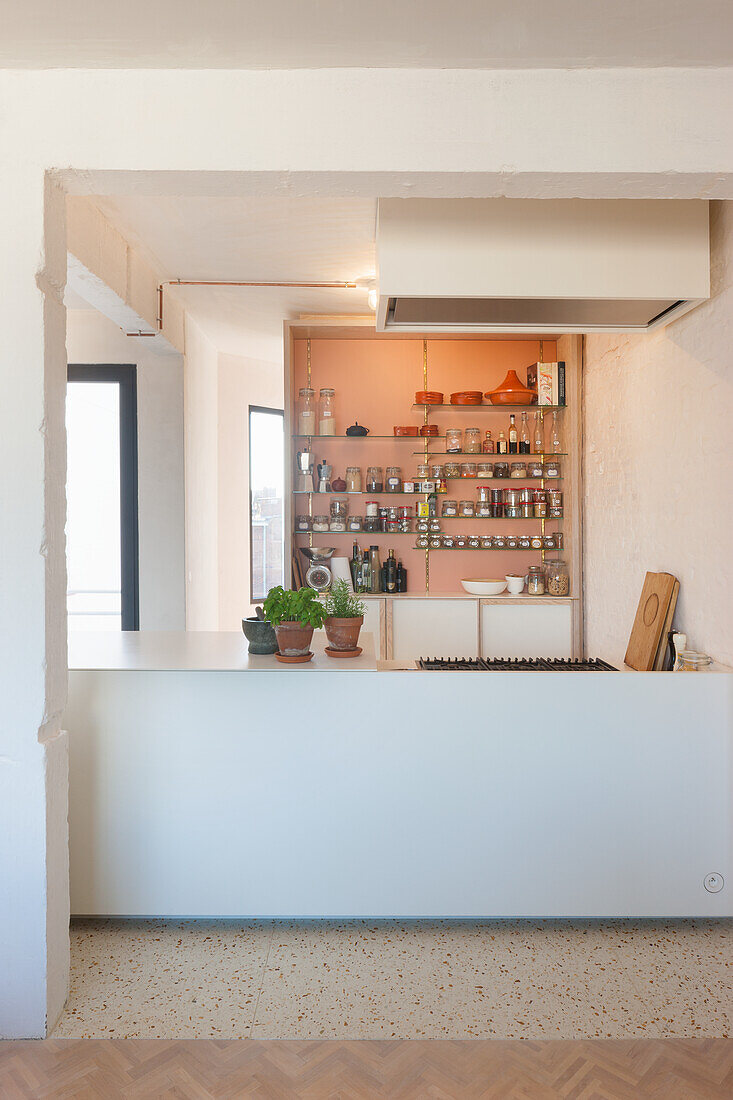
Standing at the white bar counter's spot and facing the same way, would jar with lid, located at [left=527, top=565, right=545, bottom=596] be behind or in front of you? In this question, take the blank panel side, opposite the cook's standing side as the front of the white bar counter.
behind

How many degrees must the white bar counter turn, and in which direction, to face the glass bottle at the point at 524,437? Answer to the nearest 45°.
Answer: approximately 180°

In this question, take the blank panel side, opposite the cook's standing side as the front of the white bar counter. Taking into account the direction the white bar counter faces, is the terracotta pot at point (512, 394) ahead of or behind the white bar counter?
behind

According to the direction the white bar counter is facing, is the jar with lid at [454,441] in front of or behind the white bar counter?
behind

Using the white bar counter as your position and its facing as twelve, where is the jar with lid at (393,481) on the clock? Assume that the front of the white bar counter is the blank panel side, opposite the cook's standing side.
The jar with lid is roughly at 6 o'clock from the white bar counter.

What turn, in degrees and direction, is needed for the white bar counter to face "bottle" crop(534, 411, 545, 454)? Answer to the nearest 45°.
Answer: approximately 180°

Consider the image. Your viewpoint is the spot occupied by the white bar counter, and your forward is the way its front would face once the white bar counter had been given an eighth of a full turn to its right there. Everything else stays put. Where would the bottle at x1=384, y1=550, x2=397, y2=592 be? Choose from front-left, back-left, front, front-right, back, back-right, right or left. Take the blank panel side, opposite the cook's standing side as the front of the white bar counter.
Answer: back-right

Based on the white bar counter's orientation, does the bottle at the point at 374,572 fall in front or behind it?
behind

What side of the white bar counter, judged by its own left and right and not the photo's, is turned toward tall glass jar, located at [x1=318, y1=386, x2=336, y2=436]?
back

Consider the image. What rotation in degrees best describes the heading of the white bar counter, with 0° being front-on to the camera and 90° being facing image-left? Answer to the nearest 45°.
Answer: approximately 0°
